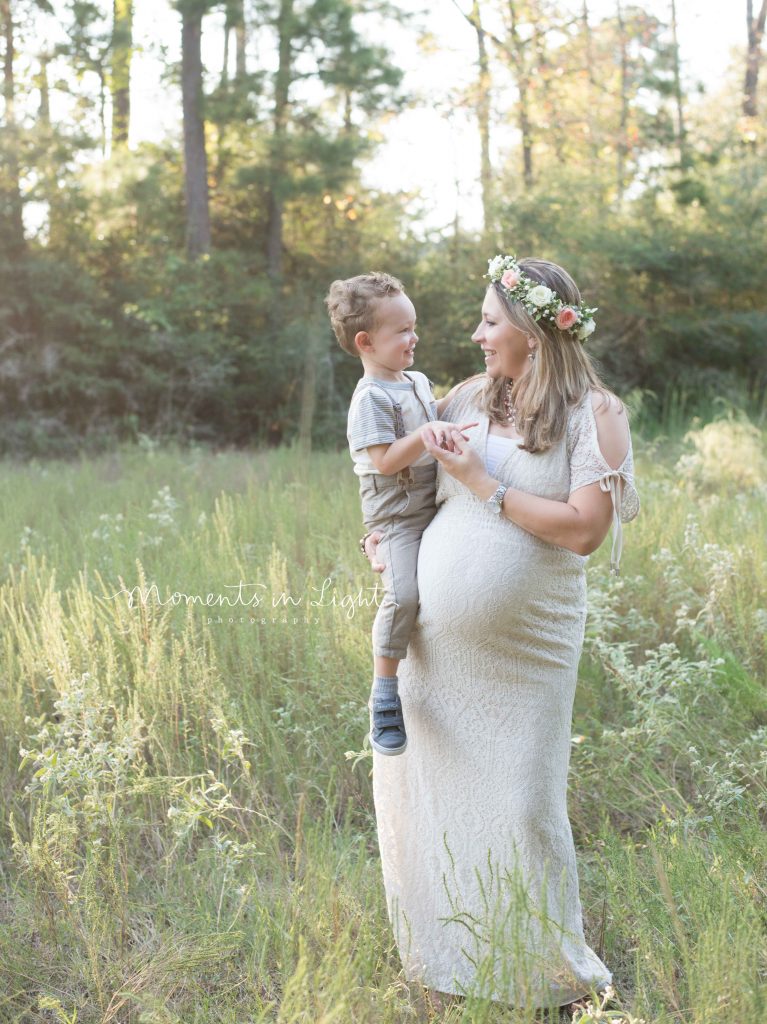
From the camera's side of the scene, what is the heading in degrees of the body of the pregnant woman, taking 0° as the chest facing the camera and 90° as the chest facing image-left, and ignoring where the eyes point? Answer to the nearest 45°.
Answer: approximately 45°

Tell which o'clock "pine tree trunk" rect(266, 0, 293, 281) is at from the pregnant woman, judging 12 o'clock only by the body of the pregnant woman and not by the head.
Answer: The pine tree trunk is roughly at 4 o'clock from the pregnant woman.

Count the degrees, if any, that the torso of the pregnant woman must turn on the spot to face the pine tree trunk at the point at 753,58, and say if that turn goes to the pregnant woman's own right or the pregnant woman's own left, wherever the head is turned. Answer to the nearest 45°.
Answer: approximately 135° to the pregnant woman's own right

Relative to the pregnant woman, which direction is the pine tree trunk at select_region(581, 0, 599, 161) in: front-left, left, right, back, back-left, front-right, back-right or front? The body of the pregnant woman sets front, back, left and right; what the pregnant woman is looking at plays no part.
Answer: back-right

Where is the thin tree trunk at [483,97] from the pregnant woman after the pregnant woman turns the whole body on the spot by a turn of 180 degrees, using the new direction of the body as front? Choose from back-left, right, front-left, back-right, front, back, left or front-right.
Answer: front-left

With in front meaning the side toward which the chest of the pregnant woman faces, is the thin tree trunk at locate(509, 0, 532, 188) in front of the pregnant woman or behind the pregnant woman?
behind

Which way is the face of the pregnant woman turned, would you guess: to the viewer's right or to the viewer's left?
to the viewer's left
